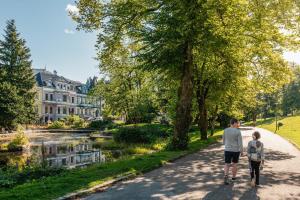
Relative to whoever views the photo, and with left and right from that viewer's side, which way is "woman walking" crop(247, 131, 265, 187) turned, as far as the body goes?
facing away from the viewer

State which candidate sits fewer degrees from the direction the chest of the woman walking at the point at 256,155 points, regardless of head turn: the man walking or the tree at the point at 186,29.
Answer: the tree

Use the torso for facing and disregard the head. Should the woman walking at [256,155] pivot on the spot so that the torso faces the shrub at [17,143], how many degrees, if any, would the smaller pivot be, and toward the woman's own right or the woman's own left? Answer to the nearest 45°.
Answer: approximately 45° to the woman's own left

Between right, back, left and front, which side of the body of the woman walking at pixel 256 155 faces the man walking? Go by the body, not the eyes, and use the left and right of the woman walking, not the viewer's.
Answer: left

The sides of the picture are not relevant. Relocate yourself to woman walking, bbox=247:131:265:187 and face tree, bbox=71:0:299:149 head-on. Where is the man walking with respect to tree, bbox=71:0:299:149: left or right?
left

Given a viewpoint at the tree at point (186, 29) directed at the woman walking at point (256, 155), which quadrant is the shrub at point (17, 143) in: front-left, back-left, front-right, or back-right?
back-right
